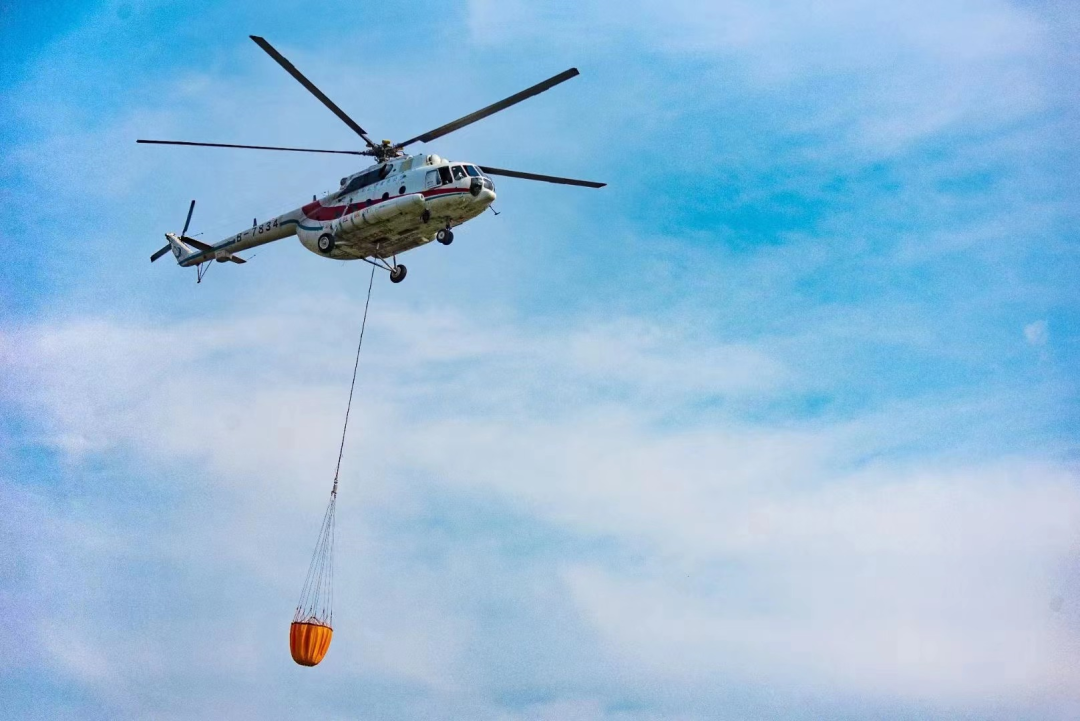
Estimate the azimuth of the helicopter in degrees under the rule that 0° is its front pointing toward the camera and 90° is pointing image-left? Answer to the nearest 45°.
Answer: approximately 315°
